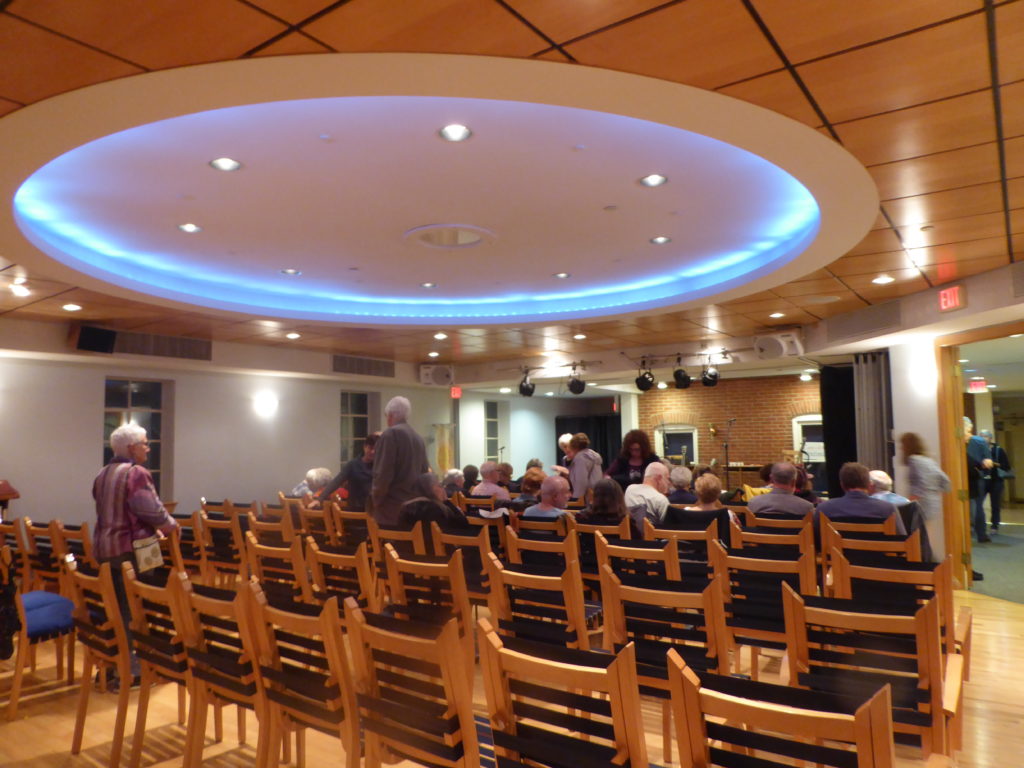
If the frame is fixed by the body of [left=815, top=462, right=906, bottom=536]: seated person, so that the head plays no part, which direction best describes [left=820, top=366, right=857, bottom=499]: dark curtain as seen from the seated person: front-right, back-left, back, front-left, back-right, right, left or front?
front

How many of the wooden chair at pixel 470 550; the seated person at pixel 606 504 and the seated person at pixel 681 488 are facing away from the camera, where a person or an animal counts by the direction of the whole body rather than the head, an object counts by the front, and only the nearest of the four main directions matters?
3

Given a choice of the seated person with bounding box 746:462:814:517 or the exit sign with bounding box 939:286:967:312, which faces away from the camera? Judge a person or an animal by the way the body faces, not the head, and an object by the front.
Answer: the seated person

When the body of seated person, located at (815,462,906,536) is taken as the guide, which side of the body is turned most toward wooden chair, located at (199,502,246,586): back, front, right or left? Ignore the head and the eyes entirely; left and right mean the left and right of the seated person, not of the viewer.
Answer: left

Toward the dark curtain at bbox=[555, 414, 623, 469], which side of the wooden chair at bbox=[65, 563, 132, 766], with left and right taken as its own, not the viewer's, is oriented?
front

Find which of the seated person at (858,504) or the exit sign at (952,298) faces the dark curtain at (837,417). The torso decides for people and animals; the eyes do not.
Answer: the seated person

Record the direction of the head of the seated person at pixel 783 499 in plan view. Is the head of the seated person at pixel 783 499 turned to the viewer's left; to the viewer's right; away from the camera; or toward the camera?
away from the camera

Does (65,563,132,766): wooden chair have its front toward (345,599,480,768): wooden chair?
no

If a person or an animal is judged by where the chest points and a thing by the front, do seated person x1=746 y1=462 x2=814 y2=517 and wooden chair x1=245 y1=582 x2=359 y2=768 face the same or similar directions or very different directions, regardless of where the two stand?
same or similar directions

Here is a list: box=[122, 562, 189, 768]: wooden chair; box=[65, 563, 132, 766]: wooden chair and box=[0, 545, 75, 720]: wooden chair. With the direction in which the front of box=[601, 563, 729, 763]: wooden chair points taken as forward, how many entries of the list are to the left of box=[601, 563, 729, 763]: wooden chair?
3

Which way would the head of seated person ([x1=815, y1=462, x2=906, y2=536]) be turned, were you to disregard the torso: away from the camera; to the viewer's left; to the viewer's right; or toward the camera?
away from the camera

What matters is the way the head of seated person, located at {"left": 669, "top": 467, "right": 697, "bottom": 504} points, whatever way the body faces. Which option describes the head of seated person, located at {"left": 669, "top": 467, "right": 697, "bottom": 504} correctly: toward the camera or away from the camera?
away from the camera

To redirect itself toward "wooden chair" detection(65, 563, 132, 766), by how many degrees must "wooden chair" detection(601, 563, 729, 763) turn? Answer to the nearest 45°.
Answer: approximately 90° to its left

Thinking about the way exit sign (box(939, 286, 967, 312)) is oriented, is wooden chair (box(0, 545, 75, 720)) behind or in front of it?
in front

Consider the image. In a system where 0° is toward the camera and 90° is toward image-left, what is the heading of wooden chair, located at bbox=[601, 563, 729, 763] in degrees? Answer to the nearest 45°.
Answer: approximately 180°

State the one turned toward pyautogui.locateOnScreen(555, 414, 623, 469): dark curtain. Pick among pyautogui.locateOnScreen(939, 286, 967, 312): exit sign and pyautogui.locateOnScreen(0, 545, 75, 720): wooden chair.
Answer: the wooden chair

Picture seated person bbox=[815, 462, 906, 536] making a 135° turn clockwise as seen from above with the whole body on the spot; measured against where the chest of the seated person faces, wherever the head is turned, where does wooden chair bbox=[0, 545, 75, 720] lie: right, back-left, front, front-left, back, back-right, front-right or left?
right

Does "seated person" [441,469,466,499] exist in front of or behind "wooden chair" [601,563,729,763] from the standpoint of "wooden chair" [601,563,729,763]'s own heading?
in front

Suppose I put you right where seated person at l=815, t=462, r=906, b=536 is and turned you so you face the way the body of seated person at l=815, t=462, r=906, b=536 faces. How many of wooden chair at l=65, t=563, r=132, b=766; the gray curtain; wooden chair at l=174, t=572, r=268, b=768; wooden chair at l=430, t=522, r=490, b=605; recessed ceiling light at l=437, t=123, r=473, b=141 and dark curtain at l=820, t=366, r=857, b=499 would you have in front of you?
2

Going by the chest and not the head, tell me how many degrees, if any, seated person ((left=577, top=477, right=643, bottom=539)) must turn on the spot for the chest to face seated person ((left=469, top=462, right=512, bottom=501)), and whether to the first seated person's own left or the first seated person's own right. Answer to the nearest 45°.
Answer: approximately 45° to the first seated person's own left

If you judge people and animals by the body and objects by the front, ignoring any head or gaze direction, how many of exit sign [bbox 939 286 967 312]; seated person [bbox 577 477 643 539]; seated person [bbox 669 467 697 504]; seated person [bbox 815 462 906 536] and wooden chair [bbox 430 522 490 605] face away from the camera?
4

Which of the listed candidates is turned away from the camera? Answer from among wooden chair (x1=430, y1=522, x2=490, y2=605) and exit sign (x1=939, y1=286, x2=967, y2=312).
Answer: the wooden chair

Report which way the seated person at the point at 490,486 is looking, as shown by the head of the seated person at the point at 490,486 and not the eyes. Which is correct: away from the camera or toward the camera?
away from the camera

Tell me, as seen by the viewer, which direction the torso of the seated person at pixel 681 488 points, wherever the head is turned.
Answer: away from the camera

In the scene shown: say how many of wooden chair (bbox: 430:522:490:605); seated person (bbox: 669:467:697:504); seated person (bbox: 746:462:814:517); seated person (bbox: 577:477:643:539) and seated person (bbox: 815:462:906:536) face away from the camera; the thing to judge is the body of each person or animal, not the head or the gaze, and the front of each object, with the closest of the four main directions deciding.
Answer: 5

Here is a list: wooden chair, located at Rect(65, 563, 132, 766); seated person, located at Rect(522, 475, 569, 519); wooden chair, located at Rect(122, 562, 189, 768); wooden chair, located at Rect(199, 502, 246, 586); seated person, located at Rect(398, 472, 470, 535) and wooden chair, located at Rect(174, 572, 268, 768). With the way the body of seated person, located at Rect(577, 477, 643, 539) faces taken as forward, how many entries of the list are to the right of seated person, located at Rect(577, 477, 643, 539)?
0

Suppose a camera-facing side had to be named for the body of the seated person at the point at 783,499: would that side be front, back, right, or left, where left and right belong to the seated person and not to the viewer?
back
